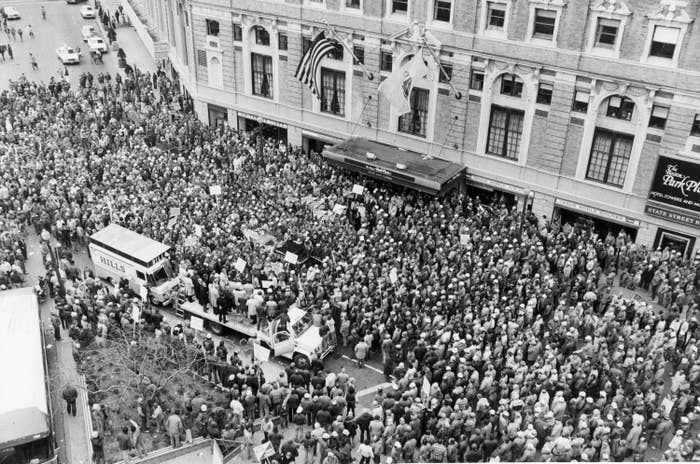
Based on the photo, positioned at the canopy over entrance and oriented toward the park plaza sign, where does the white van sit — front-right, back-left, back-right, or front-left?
back-right

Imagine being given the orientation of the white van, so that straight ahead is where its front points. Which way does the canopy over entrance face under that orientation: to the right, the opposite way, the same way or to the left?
to the right

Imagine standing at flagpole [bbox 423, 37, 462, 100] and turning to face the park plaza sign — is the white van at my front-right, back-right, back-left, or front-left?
back-right

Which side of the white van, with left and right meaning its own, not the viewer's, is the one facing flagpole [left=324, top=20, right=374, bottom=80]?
left

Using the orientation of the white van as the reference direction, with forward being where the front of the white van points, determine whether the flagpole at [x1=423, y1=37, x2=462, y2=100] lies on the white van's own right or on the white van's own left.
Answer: on the white van's own left

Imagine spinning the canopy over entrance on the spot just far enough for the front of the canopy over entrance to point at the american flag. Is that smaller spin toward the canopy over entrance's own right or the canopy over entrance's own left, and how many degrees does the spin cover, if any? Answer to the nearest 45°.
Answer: approximately 90° to the canopy over entrance's own right

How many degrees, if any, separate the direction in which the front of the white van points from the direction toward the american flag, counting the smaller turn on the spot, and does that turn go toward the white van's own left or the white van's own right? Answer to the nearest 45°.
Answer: approximately 90° to the white van's own left

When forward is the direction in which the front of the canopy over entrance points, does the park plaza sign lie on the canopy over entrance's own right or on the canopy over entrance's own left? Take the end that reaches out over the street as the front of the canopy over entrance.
on the canopy over entrance's own left

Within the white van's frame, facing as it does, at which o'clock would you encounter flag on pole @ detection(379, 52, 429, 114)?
The flag on pole is roughly at 10 o'clock from the white van.

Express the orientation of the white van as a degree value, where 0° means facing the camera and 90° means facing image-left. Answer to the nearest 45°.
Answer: approximately 315°

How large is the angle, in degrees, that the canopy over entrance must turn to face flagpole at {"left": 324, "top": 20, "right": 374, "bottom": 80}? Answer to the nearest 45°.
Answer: approximately 90° to its right
